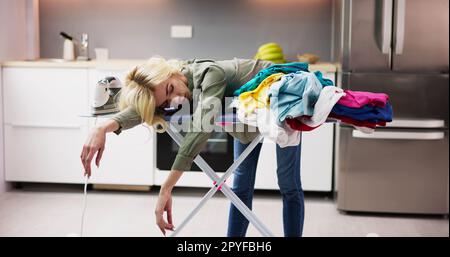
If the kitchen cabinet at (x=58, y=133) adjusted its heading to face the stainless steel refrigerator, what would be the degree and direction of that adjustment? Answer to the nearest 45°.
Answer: approximately 45° to its left

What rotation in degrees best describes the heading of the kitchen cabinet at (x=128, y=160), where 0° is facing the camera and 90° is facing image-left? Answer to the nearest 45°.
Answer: approximately 0°

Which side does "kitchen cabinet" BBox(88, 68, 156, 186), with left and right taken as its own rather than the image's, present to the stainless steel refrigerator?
left

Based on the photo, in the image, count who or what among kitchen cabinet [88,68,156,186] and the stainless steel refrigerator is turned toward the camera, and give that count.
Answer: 2

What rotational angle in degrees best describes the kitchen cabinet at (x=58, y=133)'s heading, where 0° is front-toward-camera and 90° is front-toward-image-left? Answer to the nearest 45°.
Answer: approximately 0°

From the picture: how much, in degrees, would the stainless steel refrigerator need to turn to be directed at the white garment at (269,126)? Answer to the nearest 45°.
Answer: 0° — it already faces it

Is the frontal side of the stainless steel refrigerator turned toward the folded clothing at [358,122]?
yes
